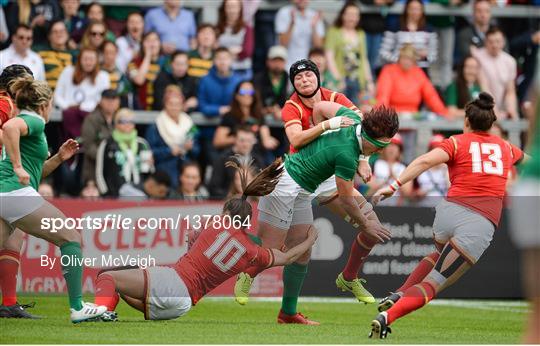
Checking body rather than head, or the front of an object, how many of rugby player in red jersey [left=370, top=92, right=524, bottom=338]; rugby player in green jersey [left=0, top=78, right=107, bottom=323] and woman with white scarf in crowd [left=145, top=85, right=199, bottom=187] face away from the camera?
1

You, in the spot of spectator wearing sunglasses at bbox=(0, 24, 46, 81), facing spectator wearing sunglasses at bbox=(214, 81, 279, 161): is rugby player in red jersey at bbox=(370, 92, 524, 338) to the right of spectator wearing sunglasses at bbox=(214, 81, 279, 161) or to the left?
right

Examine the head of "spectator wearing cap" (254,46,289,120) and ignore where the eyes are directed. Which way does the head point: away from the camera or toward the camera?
toward the camera

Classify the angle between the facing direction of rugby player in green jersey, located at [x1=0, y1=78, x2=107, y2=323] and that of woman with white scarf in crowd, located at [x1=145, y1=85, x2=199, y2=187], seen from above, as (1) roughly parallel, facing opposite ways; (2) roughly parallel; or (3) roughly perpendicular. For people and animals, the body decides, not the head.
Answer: roughly perpendicular

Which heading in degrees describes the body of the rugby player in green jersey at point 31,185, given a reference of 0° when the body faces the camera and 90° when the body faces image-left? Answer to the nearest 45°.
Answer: approximately 270°

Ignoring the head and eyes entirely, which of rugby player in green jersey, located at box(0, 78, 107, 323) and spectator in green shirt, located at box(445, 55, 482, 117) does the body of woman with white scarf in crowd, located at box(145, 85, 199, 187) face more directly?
the rugby player in green jersey

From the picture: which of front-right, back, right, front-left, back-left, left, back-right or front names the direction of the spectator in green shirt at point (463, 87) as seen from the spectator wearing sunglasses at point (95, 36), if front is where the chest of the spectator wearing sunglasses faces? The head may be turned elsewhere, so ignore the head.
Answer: left

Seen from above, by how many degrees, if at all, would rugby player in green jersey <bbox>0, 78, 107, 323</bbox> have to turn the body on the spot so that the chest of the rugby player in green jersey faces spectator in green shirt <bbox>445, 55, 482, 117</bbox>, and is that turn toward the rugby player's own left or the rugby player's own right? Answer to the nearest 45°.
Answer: approximately 45° to the rugby player's own left

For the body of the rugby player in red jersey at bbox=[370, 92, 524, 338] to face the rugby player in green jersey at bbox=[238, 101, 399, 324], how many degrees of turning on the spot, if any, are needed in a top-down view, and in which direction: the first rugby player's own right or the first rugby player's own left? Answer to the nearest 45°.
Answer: approximately 90° to the first rugby player's own left

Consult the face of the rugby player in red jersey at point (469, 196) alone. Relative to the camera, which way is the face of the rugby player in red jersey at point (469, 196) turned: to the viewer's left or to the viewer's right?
to the viewer's left

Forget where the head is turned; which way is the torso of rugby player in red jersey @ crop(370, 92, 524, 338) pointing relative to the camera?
away from the camera

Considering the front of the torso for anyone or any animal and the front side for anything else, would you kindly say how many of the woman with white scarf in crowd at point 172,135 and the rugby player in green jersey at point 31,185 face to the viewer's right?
1

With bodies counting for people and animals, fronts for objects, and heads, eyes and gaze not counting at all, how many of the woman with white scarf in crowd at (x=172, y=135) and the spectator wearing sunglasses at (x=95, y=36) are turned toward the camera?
2

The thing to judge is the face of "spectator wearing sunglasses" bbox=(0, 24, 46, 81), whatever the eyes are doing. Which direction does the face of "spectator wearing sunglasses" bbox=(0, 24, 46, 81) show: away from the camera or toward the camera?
toward the camera

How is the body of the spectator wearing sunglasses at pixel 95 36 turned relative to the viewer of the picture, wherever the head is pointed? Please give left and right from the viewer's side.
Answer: facing the viewer

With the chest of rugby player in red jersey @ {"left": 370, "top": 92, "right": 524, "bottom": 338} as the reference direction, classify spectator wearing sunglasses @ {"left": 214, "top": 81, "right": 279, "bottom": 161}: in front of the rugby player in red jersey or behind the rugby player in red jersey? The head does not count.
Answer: in front

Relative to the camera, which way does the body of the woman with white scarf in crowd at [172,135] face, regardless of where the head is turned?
toward the camera
